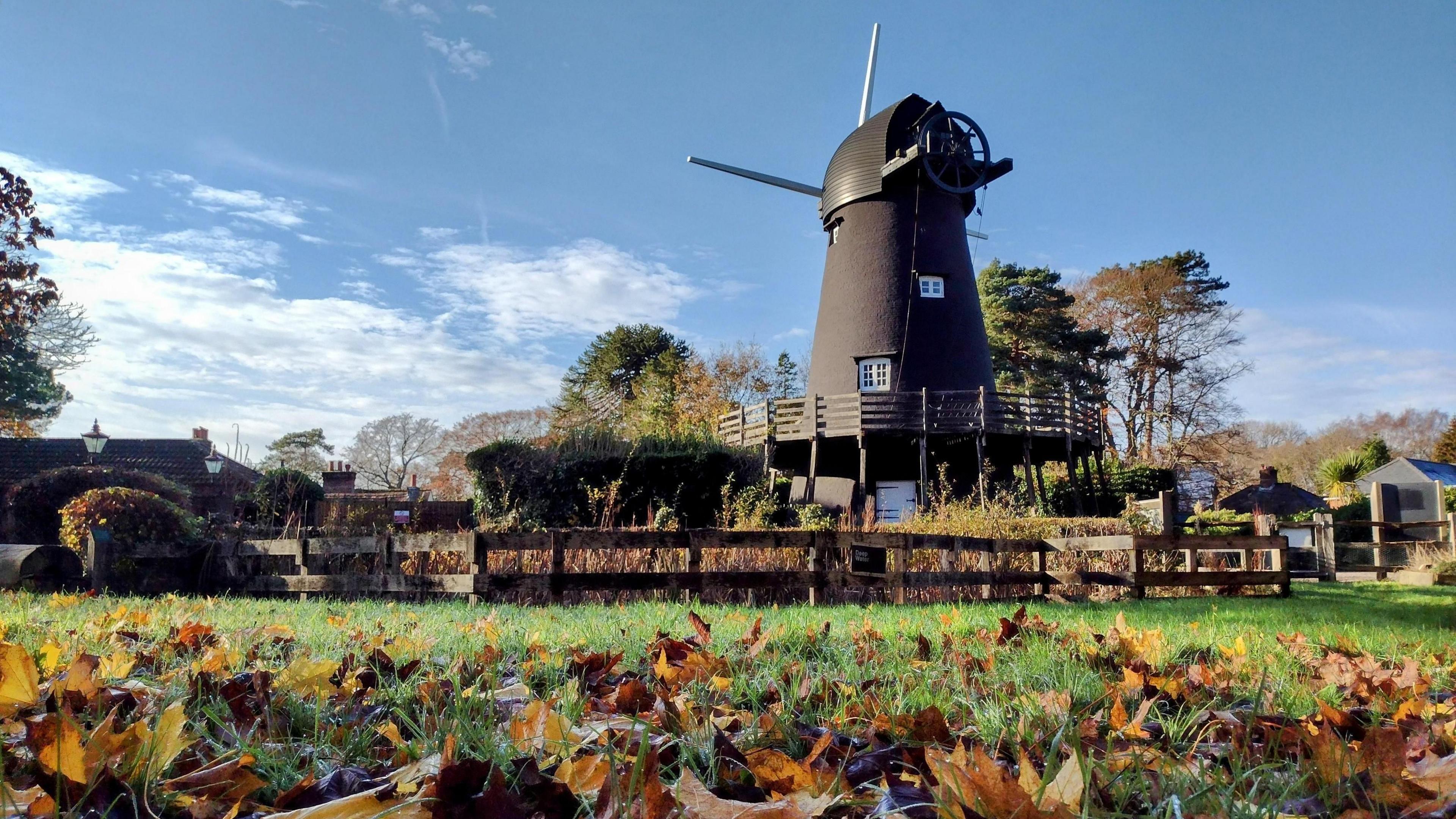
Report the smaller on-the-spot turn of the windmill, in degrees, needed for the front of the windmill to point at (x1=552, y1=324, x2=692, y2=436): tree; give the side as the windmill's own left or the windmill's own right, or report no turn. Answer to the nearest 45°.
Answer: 0° — it already faces it

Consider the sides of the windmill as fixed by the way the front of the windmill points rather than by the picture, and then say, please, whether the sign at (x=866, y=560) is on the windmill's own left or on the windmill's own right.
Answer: on the windmill's own left

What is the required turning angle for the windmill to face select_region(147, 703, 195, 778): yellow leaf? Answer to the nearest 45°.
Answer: approximately 135° to its left

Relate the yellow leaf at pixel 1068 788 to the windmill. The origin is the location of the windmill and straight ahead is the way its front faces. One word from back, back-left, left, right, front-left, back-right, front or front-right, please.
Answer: back-left

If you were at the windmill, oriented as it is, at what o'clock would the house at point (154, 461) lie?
The house is roughly at 11 o'clock from the windmill.

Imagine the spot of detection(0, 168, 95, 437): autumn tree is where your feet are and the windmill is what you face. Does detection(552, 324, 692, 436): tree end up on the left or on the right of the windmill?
left

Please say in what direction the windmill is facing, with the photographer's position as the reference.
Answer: facing away from the viewer and to the left of the viewer
